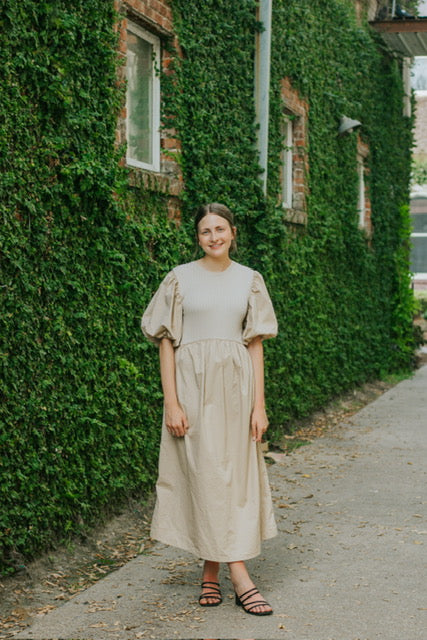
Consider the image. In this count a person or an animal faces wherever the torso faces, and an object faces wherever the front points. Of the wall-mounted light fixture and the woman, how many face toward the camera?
1

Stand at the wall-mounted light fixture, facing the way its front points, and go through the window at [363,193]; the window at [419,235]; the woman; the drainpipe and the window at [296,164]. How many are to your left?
2

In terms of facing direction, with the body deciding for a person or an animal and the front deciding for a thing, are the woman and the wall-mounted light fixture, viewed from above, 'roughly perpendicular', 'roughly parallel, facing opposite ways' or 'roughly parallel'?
roughly perpendicular

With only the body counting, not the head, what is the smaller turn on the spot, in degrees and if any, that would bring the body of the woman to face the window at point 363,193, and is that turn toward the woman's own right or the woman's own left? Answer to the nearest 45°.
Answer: approximately 180°

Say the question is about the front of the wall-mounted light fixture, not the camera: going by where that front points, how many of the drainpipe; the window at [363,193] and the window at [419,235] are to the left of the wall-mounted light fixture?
2

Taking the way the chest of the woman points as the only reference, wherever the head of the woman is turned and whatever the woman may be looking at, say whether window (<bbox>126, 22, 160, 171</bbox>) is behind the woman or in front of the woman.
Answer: behind

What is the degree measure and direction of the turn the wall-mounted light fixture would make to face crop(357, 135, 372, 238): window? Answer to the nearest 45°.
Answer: approximately 90° to its left

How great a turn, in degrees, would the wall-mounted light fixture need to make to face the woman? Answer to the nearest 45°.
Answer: approximately 90° to its right

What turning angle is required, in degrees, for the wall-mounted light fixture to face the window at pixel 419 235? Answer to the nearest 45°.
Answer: approximately 90° to its left

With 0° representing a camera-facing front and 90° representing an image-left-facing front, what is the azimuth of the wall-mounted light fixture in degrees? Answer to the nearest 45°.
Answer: approximately 270°

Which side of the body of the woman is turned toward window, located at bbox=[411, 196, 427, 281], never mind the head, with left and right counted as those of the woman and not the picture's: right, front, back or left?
back
